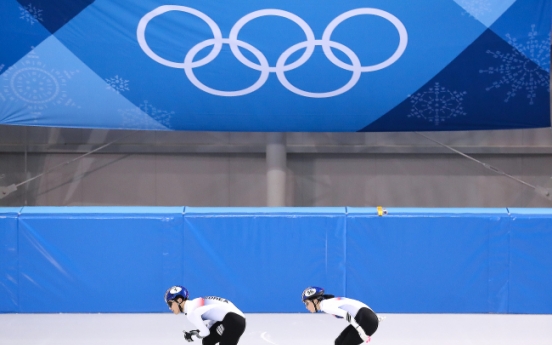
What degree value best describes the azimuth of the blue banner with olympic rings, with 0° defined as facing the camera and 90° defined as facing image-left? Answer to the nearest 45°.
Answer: approximately 0°
